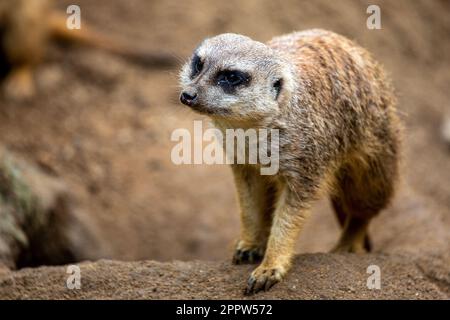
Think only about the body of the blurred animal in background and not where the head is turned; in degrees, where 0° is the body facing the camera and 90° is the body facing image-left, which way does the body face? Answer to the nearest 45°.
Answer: approximately 90°

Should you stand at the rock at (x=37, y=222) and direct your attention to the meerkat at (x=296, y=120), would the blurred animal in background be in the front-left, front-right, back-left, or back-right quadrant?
back-left

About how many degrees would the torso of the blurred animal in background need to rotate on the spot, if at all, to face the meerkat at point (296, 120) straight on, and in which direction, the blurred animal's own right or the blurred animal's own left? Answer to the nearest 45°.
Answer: approximately 90° to the blurred animal's own left

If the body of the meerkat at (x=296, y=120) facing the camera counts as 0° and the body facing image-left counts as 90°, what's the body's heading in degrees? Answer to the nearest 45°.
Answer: approximately 45°

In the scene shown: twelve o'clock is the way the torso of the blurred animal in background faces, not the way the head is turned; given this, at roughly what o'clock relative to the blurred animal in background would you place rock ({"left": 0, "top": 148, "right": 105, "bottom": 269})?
The rock is roughly at 9 o'clock from the blurred animal in background.

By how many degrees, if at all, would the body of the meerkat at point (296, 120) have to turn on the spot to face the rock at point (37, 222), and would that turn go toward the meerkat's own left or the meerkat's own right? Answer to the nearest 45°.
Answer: approximately 90° to the meerkat's own right

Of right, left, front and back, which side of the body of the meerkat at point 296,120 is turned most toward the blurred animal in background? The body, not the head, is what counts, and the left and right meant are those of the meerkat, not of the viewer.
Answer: right
